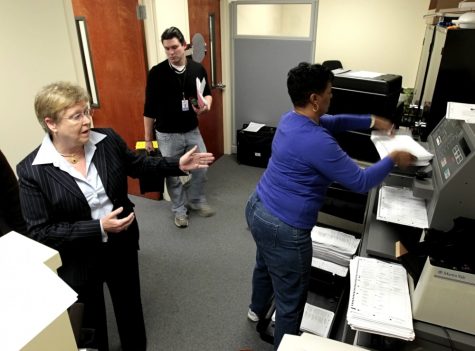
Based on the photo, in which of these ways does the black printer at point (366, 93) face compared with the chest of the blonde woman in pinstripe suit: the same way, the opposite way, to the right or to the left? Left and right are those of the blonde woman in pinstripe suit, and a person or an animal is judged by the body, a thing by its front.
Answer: to the right

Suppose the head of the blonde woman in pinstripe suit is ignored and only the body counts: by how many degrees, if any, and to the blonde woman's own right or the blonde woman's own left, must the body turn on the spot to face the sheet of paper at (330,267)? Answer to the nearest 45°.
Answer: approximately 45° to the blonde woman's own left

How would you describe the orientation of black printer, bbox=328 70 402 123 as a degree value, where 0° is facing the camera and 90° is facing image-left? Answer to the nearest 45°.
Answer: approximately 0°

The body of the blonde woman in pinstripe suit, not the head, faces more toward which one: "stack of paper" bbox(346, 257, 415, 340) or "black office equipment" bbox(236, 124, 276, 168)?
the stack of paper

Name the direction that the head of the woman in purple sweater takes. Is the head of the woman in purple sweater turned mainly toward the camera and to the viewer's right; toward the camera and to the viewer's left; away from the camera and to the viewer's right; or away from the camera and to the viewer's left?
away from the camera and to the viewer's right

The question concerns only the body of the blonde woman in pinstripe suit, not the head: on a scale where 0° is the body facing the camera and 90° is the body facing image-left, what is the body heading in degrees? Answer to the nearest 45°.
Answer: approximately 315°

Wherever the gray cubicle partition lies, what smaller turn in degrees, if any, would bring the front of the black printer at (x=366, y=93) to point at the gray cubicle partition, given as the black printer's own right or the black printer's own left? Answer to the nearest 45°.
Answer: approximately 135° to the black printer's own right

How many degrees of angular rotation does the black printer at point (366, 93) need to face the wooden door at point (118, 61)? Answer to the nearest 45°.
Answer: approximately 90° to its right

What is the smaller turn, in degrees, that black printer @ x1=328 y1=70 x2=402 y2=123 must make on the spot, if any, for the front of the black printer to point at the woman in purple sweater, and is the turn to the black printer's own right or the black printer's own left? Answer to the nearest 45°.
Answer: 0° — it already faces them
